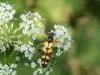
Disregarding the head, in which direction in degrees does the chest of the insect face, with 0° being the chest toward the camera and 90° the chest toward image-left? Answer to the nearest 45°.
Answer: approximately 180°
